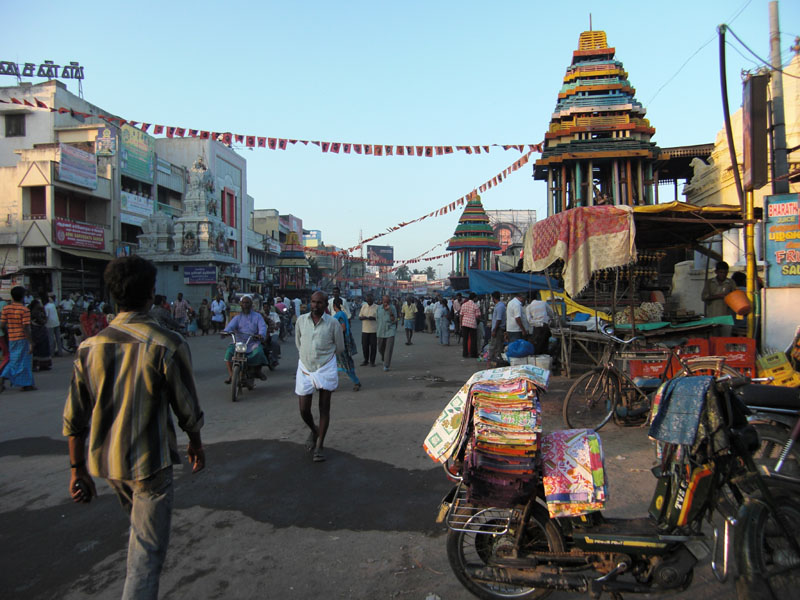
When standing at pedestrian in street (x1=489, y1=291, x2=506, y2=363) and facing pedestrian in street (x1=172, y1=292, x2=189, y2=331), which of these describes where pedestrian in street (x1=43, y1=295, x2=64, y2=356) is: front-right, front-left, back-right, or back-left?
front-left

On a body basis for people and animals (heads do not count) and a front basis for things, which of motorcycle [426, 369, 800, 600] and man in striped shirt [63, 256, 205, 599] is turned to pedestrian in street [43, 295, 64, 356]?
the man in striped shirt

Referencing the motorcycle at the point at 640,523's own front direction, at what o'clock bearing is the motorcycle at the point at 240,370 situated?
the motorcycle at the point at 240,370 is roughly at 7 o'clock from the motorcycle at the point at 640,523.

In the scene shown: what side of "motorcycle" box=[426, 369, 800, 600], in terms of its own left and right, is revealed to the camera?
right

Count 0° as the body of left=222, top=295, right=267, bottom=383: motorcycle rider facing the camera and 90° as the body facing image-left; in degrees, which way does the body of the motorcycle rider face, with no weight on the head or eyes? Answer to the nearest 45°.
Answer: approximately 0°

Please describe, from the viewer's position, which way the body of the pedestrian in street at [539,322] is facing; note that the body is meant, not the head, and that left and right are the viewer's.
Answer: facing away from the viewer

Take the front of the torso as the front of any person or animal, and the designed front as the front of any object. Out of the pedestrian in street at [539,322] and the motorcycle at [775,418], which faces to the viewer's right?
the motorcycle

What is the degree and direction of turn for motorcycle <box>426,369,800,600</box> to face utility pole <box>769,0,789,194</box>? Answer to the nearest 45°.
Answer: approximately 90° to its left

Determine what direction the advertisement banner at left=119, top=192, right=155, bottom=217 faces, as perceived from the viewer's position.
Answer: facing the viewer and to the right of the viewer

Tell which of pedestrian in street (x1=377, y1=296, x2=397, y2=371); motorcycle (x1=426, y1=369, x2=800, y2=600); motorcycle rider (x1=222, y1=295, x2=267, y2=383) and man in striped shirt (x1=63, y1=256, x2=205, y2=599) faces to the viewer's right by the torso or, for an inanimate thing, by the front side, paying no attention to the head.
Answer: the motorcycle

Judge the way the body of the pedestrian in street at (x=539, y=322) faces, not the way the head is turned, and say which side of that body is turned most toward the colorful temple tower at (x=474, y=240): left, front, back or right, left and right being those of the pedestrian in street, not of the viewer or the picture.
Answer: front

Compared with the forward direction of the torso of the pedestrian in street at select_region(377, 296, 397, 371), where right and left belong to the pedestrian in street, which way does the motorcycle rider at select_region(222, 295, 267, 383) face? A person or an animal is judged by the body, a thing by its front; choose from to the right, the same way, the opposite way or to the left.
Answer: the same way

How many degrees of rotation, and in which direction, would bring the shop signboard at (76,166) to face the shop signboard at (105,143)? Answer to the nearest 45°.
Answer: approximately 90° to its left

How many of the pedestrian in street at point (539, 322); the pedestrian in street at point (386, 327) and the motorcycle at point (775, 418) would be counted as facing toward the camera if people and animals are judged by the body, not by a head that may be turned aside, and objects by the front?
1

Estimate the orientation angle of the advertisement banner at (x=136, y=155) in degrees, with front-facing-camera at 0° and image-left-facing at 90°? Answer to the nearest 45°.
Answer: approximately 315°

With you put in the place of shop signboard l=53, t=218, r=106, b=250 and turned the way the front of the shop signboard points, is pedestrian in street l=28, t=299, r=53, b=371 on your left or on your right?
on your right

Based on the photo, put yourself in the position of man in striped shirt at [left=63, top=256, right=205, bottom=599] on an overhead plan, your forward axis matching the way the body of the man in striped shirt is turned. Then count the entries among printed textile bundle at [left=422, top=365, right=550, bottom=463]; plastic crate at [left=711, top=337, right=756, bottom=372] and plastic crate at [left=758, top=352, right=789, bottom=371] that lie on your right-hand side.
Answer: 3

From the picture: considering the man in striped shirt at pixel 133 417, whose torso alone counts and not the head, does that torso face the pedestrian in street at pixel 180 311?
yes

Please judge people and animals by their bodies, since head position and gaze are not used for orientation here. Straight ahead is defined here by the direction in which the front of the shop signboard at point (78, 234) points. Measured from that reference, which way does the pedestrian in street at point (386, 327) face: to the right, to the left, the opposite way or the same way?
to the right

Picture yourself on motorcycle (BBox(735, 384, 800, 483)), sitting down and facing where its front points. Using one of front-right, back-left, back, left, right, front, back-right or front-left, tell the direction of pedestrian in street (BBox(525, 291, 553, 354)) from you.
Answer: back-left
